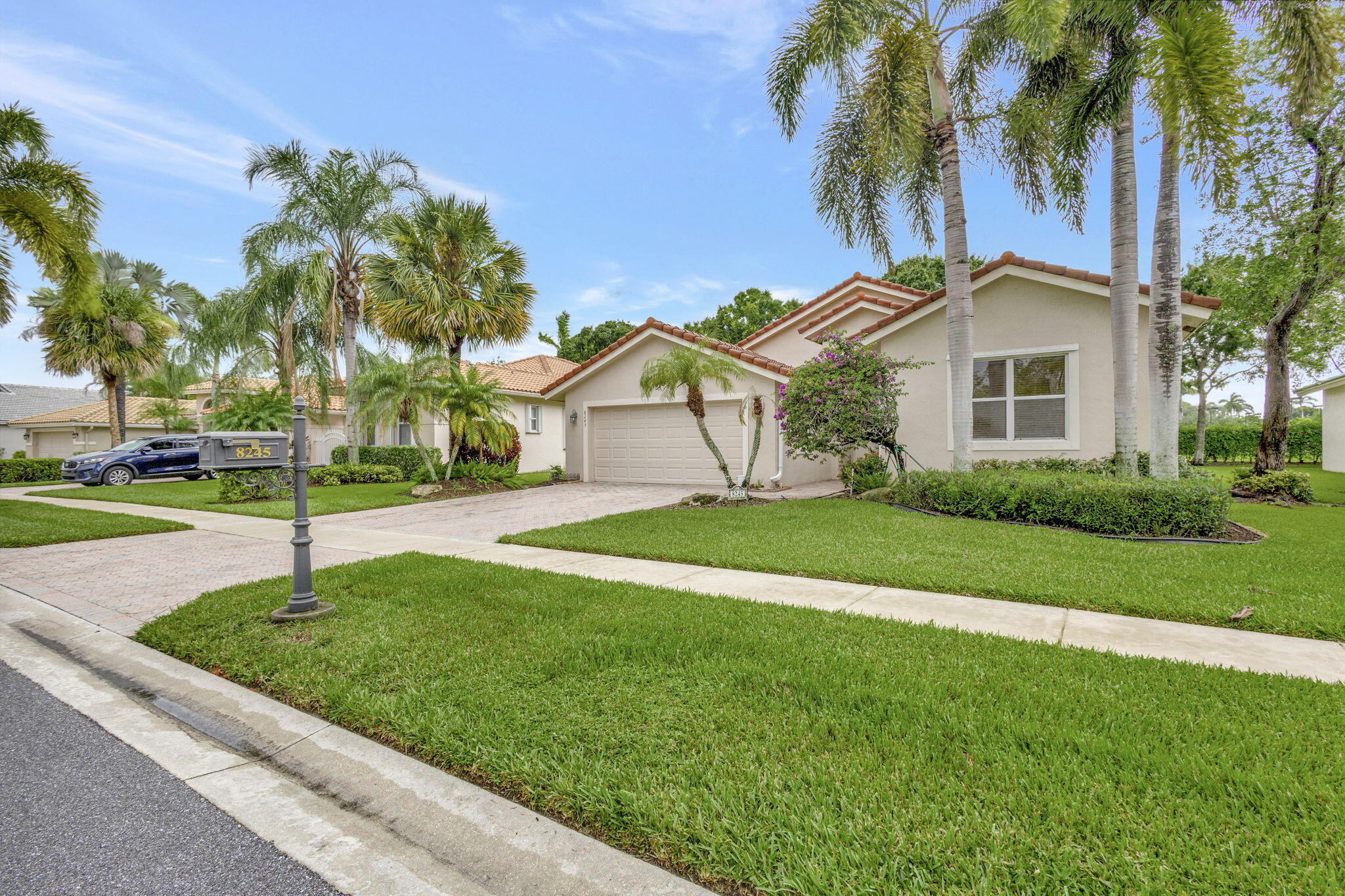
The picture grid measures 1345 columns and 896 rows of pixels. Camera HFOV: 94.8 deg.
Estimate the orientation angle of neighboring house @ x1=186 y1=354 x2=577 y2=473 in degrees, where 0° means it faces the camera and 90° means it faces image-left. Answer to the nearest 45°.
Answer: approximately 0°

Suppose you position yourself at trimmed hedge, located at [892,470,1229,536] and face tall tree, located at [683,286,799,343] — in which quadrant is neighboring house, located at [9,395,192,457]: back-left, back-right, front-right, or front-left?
front-left

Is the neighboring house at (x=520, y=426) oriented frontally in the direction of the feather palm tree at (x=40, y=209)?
no

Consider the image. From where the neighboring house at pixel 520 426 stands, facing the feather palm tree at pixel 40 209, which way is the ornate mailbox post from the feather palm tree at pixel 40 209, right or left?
left

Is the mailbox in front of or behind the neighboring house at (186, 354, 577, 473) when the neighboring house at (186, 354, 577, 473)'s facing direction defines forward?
in front

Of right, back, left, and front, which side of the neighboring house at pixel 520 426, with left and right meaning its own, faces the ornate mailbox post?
front

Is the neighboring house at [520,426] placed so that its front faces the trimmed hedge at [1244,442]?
no

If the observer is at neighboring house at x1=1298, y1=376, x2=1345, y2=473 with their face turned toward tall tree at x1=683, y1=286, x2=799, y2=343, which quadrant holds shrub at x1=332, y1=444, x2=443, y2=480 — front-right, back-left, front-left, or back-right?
front-left

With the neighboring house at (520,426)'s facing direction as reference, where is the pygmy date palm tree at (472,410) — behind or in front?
in front

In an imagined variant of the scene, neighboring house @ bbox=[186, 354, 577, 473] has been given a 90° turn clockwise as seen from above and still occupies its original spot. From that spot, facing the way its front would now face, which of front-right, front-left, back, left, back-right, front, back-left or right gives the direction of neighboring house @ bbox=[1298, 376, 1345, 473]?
back-left

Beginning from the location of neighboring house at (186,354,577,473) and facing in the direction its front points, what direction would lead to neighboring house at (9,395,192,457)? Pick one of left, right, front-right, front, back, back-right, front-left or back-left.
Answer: back-right

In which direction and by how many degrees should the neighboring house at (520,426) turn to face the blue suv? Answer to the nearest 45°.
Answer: approximately 90° to its right

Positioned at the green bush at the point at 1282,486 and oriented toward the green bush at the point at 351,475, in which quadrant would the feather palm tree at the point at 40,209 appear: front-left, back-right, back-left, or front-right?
front-left
